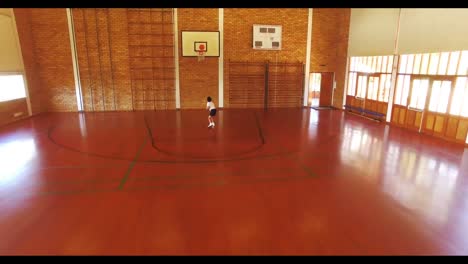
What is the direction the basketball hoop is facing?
toward the camera

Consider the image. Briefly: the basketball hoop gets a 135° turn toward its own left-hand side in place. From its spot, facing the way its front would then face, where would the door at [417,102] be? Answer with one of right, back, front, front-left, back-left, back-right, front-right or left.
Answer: right
